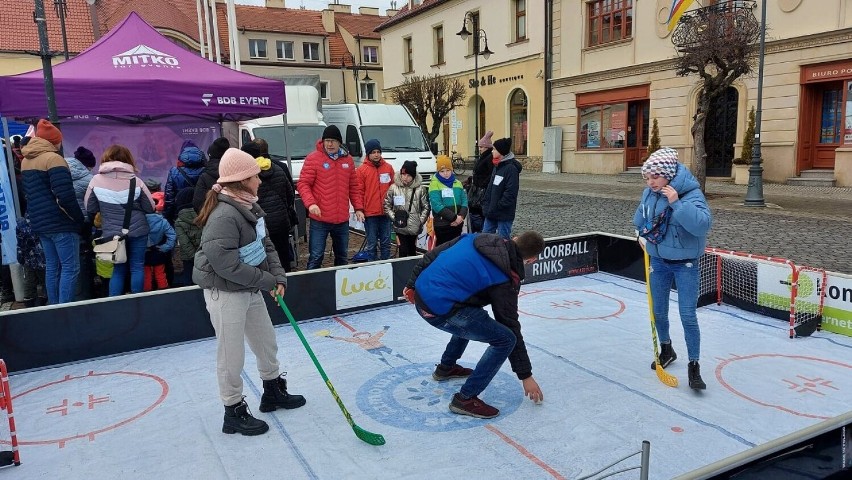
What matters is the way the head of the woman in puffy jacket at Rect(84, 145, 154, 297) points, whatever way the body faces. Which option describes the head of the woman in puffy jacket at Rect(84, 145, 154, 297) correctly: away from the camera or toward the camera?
away from the camera

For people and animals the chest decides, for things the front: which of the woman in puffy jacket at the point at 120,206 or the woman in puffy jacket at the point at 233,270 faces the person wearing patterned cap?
the woman in puffy jacket at the point at 233,270

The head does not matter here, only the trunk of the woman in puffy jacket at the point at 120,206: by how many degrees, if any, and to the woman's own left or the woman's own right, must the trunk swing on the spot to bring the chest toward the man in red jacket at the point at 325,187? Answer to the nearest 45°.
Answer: approximately 90° to the woman's own right

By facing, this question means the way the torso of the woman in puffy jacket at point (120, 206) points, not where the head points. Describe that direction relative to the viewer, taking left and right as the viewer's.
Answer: facing away from the viewer

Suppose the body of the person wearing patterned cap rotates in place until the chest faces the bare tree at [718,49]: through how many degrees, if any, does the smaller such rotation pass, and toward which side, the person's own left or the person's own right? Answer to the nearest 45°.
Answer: approximately 135° to the person's own right

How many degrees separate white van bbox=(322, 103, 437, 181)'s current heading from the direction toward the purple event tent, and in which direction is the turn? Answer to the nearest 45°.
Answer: approximately 90° to its right

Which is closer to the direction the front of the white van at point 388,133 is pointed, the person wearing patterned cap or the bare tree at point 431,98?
the person wearing patterned cap

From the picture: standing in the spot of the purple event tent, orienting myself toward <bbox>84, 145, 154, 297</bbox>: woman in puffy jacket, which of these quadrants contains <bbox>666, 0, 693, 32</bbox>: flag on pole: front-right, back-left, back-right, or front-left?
back-left

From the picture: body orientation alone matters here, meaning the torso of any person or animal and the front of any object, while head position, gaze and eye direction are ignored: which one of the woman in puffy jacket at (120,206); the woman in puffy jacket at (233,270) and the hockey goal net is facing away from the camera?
the woman in puffy jacket at (120,206)

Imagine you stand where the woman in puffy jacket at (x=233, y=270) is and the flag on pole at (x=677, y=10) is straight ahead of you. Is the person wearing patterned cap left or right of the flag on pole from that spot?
right

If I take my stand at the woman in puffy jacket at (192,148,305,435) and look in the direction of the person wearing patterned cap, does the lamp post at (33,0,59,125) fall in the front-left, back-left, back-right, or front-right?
back-left
